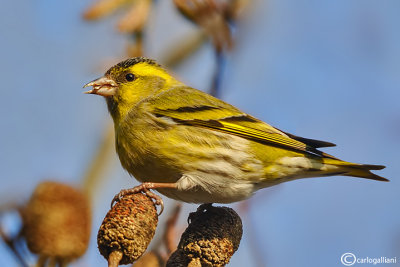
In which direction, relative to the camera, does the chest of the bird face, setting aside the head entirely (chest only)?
to the viewer's left
